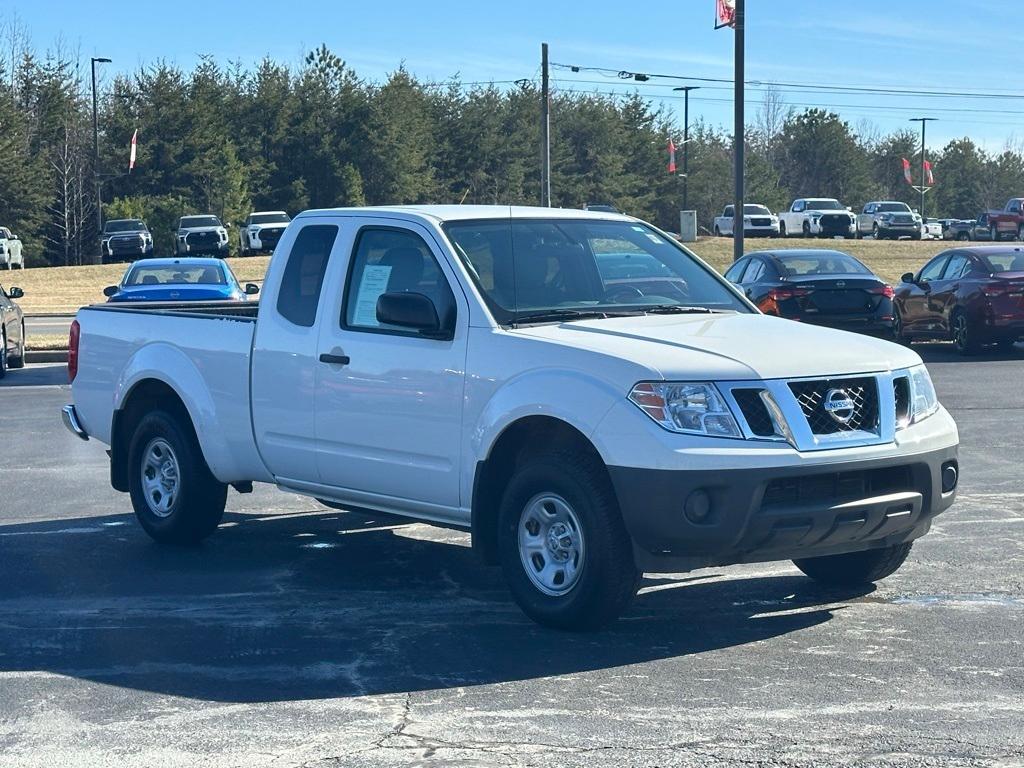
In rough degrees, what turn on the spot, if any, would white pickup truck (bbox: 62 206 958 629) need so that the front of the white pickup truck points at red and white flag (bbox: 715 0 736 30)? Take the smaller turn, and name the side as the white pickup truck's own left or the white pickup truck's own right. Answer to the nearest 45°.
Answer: approximately 135° to the white pickup truck's own left

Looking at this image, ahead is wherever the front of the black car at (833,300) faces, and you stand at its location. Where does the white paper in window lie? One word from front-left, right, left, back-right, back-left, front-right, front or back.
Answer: back-left

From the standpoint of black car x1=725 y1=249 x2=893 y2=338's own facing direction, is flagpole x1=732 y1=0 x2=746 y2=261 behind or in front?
in front

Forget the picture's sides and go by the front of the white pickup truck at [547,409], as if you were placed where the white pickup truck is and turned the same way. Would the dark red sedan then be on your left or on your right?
on your left

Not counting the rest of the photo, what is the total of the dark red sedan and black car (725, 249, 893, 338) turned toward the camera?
0

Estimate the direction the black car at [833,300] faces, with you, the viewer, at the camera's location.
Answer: facing away from the viewer and to the left of the viewer

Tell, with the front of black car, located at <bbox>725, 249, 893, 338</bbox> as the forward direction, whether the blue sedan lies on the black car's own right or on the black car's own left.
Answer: on the black car's own left

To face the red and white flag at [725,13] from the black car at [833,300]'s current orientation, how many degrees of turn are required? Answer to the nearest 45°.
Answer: approximately 45° to its right

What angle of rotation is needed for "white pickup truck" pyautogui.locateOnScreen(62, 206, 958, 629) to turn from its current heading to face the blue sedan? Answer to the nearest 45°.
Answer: approximately 135° to its left

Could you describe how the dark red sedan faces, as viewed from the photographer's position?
facing away from the viewer and to the left of the viewer

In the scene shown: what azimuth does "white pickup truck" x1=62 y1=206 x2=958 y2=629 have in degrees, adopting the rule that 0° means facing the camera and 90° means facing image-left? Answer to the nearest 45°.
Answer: approximately 315°
